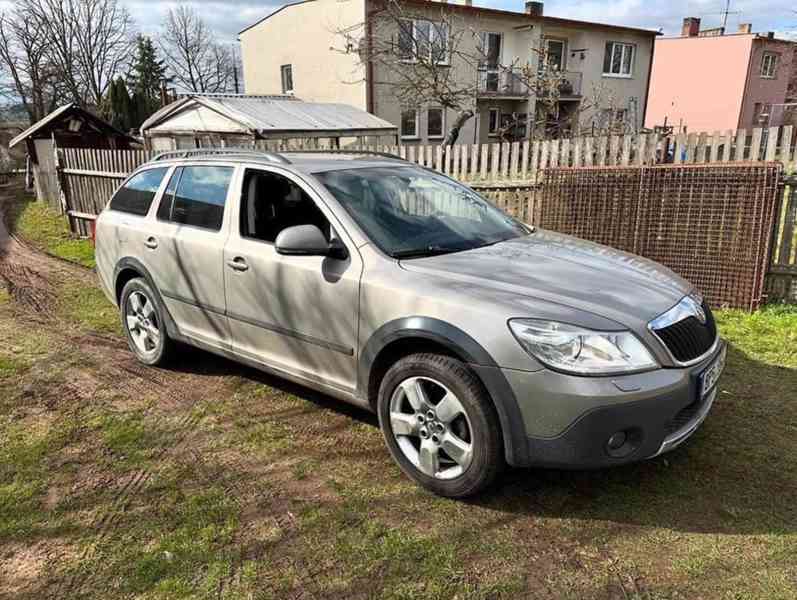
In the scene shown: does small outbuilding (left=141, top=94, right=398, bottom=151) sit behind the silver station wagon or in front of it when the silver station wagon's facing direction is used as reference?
behind

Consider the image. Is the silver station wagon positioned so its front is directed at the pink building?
no

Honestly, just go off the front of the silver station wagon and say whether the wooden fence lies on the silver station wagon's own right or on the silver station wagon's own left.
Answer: on the silver station wagon's own left

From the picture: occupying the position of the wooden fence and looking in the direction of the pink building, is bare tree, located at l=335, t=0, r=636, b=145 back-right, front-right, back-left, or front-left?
front-left

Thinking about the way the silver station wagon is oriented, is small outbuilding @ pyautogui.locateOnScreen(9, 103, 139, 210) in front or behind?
behind

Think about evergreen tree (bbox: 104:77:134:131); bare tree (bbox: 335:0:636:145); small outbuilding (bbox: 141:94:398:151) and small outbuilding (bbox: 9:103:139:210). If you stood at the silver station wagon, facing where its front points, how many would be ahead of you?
0

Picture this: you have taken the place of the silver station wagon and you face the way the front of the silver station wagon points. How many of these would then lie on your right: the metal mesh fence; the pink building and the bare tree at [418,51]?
0

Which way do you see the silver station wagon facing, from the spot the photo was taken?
facing the viewer and to the right of the viewer

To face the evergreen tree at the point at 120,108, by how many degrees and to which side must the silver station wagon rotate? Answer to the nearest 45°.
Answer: approximately 180°

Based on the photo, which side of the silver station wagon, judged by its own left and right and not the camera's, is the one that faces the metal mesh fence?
left

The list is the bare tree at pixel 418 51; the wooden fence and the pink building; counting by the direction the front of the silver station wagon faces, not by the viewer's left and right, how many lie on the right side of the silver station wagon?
0

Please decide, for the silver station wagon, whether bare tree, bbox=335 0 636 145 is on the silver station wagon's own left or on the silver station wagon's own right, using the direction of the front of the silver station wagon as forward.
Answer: on the silver station wagon's own left
